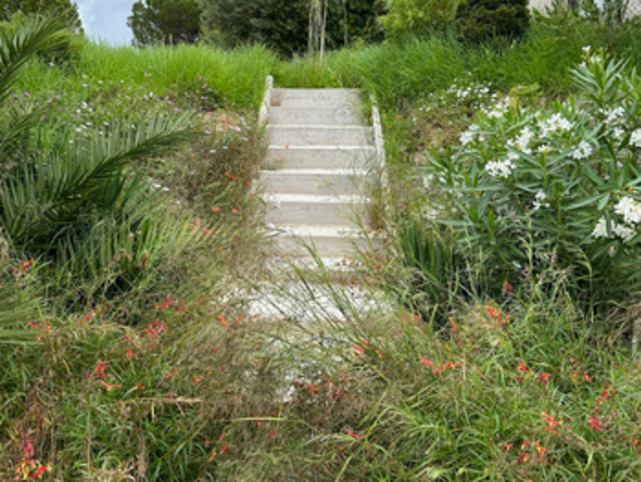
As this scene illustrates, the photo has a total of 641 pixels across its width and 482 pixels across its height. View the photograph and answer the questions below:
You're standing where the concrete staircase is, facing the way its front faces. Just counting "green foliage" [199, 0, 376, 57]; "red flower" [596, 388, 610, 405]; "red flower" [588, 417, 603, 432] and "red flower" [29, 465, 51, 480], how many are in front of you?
3

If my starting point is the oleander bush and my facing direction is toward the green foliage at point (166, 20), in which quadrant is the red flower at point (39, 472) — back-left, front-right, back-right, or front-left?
back-left

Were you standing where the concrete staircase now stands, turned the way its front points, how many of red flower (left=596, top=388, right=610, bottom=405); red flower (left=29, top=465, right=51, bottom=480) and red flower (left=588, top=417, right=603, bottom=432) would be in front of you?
3

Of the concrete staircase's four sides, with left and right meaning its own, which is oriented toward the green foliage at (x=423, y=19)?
back

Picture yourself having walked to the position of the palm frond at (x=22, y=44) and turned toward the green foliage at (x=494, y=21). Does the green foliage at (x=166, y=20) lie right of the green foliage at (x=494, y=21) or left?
left

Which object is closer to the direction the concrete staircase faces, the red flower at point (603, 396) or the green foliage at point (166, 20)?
the red flower

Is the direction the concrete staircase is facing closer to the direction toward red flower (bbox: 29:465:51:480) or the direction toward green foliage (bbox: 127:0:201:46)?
the red flower

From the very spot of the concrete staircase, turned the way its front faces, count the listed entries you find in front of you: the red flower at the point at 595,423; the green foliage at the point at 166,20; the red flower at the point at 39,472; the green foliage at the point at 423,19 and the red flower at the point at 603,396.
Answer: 3

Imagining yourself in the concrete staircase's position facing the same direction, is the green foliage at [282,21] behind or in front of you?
behind

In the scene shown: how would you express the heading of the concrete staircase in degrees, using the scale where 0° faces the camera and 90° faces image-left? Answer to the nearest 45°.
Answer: approximately 0°

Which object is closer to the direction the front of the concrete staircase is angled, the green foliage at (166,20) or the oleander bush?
the oleander bush

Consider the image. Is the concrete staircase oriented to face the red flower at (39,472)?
yes
